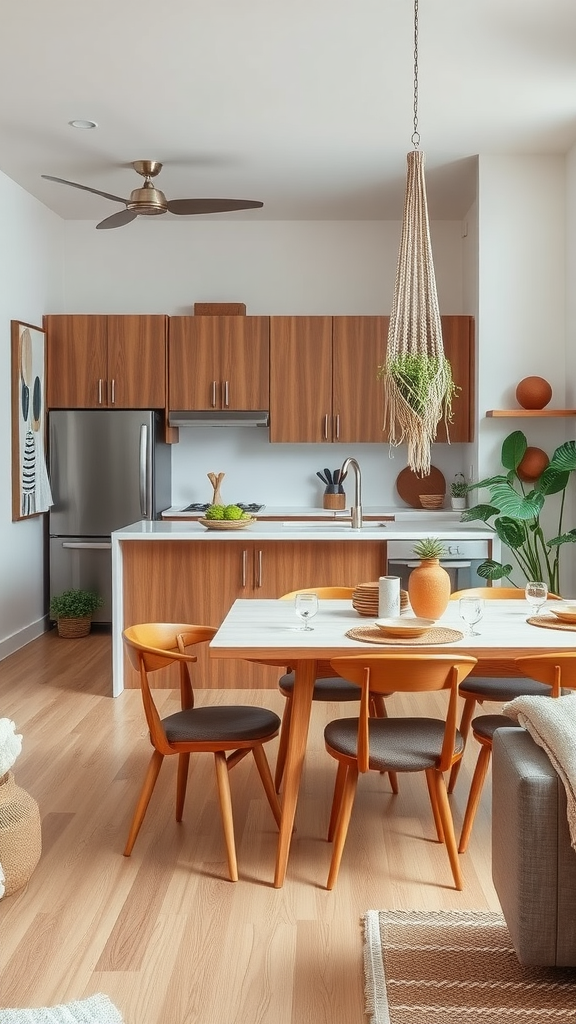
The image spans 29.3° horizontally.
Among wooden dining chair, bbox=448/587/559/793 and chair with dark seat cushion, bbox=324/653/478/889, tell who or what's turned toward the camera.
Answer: the wooden dining chair

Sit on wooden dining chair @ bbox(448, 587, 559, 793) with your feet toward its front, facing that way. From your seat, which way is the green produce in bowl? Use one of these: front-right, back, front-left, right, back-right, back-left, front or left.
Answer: back-right

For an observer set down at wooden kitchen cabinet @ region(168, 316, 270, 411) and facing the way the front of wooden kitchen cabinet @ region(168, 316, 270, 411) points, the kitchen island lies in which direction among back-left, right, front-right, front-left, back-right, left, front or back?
front

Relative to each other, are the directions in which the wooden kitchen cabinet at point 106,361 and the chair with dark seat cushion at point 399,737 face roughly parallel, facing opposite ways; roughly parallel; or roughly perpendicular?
roughly parallel, facing opposite ways

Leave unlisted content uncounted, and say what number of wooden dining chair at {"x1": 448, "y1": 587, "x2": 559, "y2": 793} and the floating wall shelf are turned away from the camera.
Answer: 0

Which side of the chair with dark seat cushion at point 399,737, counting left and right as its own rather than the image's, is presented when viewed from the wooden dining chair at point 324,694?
front

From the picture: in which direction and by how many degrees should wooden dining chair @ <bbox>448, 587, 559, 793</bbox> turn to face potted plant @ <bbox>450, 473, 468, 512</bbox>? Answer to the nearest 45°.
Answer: approximately 180°

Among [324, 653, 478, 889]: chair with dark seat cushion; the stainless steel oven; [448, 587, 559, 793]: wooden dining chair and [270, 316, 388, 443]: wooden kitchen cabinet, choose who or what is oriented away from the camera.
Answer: the chair with dark seat cushion

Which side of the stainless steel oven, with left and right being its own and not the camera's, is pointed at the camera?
front

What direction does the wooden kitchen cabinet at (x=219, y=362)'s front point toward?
toward the camera

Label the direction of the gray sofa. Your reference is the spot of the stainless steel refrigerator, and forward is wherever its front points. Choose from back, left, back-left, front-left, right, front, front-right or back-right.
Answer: front

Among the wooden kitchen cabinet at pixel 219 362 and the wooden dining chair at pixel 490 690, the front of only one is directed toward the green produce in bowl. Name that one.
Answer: the wooden kitchen cabinet

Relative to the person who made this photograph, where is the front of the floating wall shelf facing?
facing the viewer

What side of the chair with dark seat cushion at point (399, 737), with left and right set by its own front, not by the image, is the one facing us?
back

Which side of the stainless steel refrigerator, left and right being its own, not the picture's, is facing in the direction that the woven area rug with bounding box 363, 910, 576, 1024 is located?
front

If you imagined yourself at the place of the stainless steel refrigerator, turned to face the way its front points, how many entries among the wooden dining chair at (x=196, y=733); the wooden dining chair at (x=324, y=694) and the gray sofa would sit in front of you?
3

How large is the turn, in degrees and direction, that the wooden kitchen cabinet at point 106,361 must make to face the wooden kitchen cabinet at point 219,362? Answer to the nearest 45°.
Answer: approximately 90° to its left
